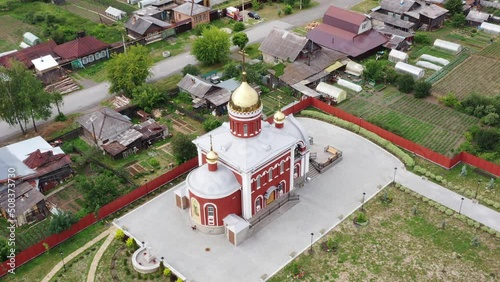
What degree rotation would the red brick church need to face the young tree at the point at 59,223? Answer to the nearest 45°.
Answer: approximately 135° to its left

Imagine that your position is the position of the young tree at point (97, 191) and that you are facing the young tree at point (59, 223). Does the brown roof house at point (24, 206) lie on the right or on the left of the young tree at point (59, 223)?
right

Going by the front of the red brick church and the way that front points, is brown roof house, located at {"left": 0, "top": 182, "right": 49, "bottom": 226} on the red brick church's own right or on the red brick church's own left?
on the red brick church's own left

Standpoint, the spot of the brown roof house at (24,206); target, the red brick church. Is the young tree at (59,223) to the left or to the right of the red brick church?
right

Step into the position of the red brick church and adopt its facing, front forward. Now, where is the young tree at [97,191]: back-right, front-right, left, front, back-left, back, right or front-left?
back-left

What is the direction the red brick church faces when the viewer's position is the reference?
facing away from the viewer and to the right of the viewer
